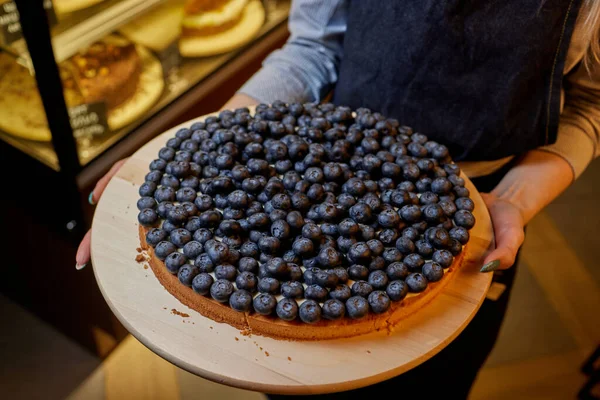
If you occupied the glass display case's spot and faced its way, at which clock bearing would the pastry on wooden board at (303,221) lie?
The pastry on wooden board is roughly at 1 o'clock from the glass display case.

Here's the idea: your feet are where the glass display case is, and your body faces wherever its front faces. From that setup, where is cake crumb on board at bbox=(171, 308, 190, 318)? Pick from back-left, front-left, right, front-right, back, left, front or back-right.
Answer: front-right

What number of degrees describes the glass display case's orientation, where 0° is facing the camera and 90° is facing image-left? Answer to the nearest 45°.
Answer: approximately 315°

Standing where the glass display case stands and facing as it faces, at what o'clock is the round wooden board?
The round wooden board is roughly at 1 o'clock from the glass display case.
